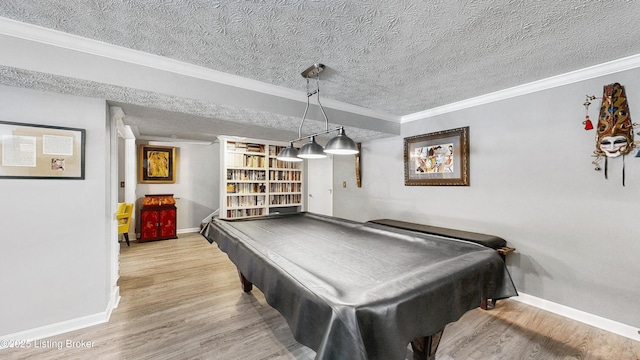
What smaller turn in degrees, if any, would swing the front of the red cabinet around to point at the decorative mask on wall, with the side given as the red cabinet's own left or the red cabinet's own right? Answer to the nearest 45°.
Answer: approximately 45° to the red cabinet's own left

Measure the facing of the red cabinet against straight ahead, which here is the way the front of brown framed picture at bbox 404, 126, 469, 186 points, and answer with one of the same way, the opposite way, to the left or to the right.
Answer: to the left

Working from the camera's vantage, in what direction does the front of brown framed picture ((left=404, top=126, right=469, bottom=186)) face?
facing the viewer and to the left of the viewer

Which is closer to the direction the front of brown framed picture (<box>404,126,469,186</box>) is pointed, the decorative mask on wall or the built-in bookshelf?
the built-in bookshelf

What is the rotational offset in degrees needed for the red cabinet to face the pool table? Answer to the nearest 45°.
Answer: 0° — it already faces it

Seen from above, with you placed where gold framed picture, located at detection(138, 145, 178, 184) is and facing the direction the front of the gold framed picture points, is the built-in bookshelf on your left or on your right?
on your left

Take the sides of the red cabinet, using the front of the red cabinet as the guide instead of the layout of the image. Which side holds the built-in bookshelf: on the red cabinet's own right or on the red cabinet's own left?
on the red cabinet's own left

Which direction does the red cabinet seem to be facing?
toward the camera

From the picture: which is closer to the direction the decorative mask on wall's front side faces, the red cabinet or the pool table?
the pool table

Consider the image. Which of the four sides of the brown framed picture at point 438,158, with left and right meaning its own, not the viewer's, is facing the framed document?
front

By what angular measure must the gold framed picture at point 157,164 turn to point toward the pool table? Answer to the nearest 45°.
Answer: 0° — it already faces it

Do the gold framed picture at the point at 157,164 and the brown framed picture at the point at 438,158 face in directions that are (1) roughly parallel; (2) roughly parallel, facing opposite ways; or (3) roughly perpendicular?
roughly perpendicular
